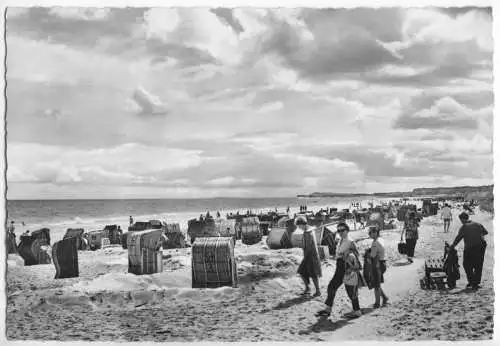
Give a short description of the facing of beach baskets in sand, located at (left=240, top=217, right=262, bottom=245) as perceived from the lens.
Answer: facing away from the viewer

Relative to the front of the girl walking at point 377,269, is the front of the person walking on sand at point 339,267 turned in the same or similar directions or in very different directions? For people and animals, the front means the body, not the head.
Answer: same or similar directions

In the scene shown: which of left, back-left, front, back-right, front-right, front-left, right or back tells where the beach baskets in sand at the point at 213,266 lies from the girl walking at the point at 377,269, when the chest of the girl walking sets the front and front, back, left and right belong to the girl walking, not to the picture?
front-right

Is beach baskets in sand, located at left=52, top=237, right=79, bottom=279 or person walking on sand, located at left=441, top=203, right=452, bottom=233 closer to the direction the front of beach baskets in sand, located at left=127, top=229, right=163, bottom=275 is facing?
the person walking on sand

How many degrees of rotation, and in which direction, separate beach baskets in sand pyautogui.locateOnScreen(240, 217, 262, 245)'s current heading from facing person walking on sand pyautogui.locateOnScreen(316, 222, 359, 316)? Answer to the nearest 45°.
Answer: approximately 135° to its right

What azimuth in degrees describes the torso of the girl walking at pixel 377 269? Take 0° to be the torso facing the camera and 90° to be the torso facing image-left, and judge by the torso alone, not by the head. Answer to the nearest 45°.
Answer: approximately 45°

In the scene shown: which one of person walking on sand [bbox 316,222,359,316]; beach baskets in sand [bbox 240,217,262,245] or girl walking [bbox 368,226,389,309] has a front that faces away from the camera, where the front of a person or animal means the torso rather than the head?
the beach baskets in sand

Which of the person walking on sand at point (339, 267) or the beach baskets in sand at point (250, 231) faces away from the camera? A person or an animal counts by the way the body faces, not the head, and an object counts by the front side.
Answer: the beach baskets in sand

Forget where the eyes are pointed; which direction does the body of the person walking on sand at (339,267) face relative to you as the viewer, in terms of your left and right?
facing the viewer and to the left of the viewer

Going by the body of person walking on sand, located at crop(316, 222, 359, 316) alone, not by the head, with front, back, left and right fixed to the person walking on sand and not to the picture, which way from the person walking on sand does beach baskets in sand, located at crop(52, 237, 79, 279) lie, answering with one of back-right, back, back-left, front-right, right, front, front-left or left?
front-right

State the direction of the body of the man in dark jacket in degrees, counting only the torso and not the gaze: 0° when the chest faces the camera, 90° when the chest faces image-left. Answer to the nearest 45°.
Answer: approximately 135°

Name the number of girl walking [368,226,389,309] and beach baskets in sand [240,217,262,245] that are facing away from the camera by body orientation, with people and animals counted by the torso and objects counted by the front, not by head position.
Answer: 1

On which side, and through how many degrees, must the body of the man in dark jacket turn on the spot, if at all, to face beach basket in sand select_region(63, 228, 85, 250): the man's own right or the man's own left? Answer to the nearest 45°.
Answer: approximately 45° to the man's own left

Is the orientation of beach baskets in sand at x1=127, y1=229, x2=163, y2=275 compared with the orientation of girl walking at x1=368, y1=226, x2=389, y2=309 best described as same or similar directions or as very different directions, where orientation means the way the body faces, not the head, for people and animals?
very different directions
